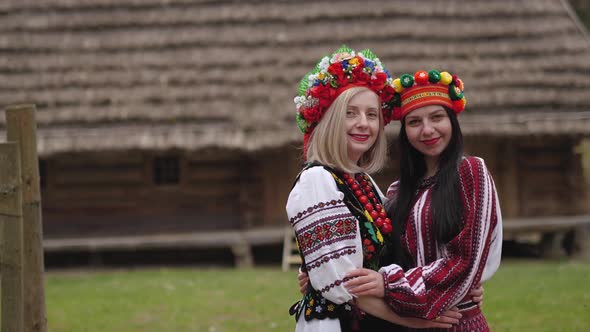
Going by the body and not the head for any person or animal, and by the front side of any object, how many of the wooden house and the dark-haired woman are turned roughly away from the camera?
0

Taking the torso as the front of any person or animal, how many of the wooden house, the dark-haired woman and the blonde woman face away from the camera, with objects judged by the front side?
0

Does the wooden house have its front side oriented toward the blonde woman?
yes

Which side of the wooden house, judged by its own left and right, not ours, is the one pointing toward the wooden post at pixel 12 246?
front

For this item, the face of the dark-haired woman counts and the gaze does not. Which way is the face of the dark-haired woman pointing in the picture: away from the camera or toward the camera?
toward the camera

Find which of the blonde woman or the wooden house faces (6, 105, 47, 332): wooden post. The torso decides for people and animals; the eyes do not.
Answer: the wooden house

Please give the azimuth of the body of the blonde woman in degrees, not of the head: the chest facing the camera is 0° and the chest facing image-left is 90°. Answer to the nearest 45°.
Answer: approximately 315°

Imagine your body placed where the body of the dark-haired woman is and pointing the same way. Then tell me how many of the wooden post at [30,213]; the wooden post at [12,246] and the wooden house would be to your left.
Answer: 0

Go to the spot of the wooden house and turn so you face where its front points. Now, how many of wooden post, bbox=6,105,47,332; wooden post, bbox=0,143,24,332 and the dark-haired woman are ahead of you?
3

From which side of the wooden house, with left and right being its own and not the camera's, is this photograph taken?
front

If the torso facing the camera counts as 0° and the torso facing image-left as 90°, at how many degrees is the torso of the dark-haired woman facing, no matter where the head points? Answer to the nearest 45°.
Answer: approximately 45°

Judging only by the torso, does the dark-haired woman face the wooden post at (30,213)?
no

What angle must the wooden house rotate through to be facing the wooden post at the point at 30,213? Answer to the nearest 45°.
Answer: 0° — it already faces it

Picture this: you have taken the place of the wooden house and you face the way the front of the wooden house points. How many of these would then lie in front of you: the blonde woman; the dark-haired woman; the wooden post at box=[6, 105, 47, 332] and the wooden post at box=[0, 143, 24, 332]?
4
